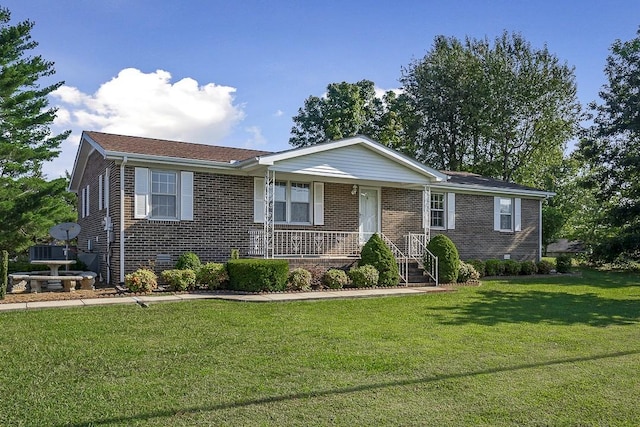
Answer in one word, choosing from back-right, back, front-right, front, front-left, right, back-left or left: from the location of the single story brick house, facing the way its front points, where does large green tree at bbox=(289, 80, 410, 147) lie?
back-left

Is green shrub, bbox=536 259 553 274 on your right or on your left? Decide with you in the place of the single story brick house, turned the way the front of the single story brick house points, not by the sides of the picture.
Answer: on your left

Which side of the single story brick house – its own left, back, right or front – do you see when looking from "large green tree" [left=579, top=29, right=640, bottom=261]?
left

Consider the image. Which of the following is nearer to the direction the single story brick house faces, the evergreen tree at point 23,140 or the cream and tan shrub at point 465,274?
the cream and tan shrub

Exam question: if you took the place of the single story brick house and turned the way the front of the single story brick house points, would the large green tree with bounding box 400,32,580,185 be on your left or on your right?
on your left

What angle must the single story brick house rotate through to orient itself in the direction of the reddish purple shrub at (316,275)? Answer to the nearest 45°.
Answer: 0° — it already faces it

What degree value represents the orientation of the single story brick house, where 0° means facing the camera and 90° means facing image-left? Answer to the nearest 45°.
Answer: approximately 315°

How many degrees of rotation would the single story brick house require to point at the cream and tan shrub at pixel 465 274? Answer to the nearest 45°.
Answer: approximately 45° to its left

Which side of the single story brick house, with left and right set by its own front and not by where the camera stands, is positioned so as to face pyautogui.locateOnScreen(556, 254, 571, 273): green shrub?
left
